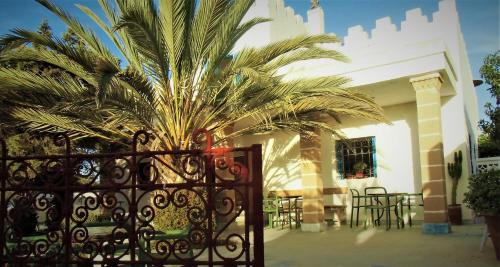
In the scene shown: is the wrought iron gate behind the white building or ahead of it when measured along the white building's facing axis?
ahead

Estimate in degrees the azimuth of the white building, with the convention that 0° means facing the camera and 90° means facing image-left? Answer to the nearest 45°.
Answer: approximately 45°

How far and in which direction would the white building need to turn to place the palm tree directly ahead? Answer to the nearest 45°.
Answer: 0° — it already faces it

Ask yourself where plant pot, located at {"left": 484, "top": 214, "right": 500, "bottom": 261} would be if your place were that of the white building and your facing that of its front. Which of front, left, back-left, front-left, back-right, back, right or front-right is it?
front-left
